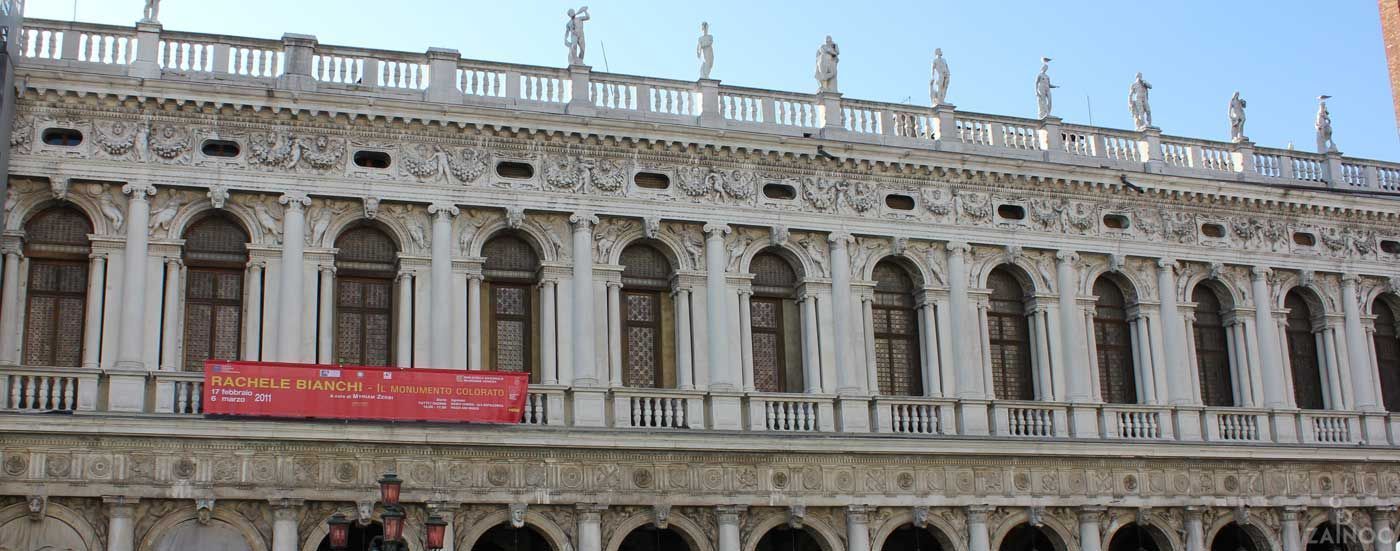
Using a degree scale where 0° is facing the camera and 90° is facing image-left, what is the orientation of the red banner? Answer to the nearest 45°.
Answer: approximately 0°

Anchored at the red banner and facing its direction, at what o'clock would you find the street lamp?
The street lamp is roughly at 12 o'clock from the red banner.
